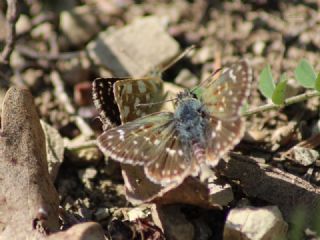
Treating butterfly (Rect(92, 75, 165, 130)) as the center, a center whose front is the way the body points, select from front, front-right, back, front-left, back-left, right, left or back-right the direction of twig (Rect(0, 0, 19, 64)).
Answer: back-left

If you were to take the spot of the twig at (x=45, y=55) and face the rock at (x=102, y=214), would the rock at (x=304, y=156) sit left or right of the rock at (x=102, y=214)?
left

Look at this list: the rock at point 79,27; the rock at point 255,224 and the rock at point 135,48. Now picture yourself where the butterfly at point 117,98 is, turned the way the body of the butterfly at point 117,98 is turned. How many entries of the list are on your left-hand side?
2

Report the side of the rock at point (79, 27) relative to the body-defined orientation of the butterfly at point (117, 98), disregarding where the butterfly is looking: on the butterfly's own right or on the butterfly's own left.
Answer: on the butterfly's own left

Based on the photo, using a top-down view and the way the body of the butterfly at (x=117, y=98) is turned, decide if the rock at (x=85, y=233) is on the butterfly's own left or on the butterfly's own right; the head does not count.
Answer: on the butterfly's own right

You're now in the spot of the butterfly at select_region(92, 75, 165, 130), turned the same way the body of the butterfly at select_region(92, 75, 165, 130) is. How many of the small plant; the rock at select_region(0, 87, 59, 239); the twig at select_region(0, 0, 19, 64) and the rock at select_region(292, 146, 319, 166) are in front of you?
2

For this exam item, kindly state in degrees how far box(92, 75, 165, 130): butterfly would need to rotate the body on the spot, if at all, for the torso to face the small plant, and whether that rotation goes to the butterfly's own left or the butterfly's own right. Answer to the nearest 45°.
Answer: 0° — it already faces it

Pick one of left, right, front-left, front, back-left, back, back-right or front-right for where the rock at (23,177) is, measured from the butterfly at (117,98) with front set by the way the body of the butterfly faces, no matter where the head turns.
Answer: back-right

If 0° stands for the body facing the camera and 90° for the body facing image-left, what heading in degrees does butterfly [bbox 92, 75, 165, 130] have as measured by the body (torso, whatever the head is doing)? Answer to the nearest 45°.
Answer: approximately 270°
